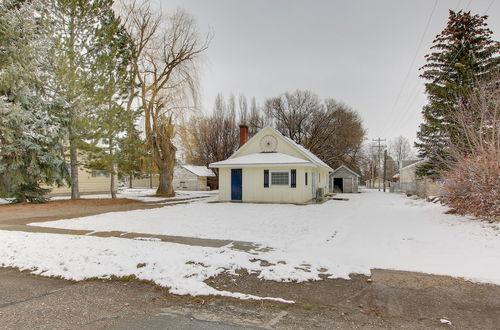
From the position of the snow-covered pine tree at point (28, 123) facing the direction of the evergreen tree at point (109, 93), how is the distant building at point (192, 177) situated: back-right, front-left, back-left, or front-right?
front-left

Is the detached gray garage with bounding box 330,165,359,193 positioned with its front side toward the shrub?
yes

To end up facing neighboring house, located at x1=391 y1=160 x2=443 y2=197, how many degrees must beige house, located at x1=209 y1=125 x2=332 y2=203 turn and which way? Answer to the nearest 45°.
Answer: approximately 135° to its left

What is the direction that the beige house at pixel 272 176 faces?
toward the camera

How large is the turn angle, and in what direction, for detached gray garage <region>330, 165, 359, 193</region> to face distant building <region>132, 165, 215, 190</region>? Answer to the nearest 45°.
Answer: approximately 90° to its right

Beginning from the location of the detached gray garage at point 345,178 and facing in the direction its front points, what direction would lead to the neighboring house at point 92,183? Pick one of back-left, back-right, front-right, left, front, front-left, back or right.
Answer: front-right

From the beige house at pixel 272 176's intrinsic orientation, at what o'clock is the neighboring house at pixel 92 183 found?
The neighboring house is roughly at 4 o'clock from the beige house.

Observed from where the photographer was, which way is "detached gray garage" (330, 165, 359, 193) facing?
facing the viewer

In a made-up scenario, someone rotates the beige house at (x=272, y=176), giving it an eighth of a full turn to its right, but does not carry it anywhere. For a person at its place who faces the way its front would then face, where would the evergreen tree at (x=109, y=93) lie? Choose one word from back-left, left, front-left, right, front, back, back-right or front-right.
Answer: front-right

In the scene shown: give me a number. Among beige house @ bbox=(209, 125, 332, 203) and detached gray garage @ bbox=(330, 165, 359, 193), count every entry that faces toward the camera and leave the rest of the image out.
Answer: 2

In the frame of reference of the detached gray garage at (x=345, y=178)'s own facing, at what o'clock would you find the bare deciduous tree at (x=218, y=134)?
The bare deciduous tree is roughly at 3 o'clock from the detached gray garage.

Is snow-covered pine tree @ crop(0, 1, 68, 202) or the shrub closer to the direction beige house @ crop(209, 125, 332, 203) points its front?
the shrub

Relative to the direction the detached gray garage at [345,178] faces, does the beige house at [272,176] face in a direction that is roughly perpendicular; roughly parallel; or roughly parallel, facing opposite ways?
roughly parallel

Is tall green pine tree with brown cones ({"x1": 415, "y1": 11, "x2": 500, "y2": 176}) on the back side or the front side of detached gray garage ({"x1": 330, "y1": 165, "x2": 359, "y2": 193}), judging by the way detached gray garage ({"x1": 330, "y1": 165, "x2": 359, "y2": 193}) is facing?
on the front side

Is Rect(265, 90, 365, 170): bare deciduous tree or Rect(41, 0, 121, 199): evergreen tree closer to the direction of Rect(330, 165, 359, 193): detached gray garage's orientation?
the evergreen tree

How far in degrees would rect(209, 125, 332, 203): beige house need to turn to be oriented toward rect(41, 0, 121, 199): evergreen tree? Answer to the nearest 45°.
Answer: approximately 90° to its right

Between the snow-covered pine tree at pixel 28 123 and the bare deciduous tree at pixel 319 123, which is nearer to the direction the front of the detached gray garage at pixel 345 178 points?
the snow-covered pine tree

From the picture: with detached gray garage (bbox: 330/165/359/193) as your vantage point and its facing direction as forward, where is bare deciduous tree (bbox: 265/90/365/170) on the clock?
The bare deciduous tree is roughly at 5 o'clock from the detached gray garage.
